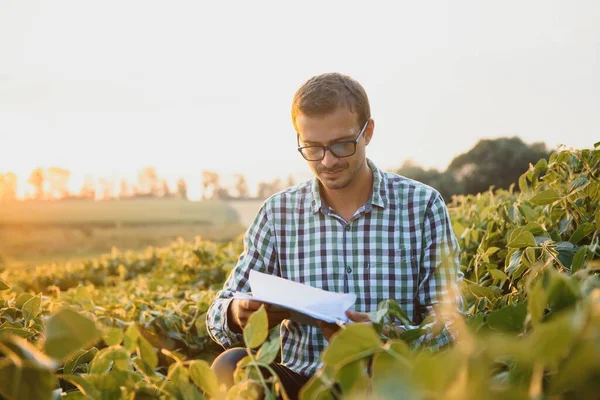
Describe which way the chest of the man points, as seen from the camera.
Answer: toward the camera

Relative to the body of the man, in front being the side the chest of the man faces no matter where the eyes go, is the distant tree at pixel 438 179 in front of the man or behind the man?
behind

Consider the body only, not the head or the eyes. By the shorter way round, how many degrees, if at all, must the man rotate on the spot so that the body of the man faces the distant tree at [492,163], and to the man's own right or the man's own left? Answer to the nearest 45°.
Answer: approximately 180°

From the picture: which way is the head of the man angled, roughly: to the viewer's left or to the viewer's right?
to the viewer's left
